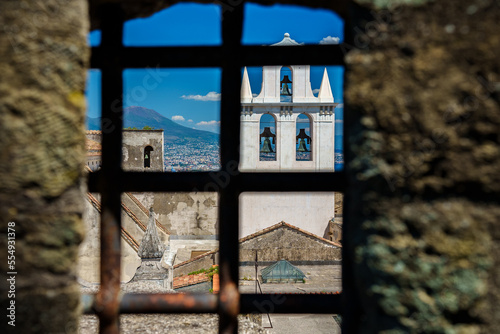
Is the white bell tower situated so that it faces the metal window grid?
yes

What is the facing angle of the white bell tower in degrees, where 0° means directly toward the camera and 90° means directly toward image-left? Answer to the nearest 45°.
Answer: approximately 0°
